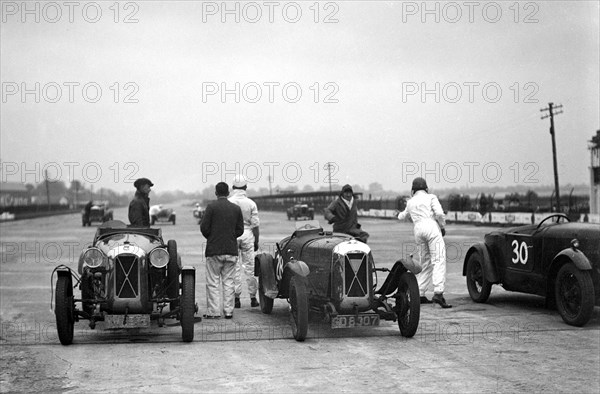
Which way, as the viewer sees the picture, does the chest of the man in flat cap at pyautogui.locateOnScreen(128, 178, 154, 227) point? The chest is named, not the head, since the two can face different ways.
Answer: to the viewer's right

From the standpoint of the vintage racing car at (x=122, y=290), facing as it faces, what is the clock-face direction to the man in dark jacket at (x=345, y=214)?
The man in dark jacket is roughly at 8 o'clock from the vintage racing car.

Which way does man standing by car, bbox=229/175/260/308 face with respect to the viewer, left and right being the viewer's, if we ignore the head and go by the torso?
facing away from the viewer

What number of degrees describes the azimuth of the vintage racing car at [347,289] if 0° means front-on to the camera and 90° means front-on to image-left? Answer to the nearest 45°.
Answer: approximately 315°

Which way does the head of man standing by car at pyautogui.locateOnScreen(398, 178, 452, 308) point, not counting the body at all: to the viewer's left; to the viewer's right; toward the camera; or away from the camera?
away from the camera

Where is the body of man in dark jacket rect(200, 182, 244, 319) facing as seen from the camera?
away from the camera

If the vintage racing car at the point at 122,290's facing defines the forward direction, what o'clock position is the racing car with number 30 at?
The racing car with number 30 is roughly at 9 o'clock from the vintage racing car.

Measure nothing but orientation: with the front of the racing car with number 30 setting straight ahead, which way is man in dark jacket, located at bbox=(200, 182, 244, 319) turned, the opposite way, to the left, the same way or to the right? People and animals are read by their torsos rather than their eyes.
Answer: the opposite way

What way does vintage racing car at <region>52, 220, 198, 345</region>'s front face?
toward the camera
